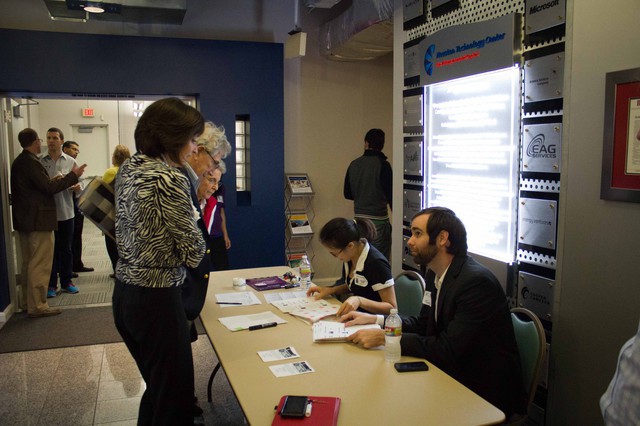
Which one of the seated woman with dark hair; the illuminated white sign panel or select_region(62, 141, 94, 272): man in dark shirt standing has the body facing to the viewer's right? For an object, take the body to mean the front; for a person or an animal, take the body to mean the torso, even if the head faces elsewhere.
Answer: the man in dark shirt standing

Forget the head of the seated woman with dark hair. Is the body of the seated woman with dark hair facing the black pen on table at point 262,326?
yes

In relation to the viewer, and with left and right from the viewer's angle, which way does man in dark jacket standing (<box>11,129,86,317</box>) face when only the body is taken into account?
facing to the right of the viewer

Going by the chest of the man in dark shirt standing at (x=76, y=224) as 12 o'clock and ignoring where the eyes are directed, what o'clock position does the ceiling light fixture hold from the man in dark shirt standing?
The ceiling light fixture is roughly at 3 o'clock from the man in dark shirt standing.

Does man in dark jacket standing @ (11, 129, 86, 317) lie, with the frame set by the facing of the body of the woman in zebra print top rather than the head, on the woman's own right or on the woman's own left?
on the woman's own left

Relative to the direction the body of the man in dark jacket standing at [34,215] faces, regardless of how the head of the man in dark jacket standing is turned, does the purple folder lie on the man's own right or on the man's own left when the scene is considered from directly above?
on the man's own right

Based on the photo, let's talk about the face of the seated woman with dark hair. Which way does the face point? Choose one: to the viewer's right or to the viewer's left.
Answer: to the viewer's left

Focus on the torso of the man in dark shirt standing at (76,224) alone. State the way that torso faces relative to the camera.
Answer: to the viewer's right

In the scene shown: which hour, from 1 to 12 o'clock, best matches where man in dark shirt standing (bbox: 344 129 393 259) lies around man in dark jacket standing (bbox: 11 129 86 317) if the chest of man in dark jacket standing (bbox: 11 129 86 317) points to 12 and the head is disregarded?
man in dark shirt standing (bbox: 344 129 393 259) is roughly at 1 o'clock from man in dark jacket standing (bbox: 11 129 86 317).

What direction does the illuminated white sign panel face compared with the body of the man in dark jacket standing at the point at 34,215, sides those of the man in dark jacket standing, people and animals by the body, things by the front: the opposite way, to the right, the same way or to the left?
the opposite way

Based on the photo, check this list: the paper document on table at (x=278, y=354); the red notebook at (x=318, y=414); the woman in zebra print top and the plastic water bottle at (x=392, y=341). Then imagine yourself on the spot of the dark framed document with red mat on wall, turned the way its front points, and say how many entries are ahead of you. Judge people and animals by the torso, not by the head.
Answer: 4

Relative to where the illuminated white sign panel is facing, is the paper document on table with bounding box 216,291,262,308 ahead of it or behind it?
ahead

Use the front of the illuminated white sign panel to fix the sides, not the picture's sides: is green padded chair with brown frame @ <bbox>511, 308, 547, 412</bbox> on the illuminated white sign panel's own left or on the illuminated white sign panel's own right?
on the illuminated white sign panel's own left

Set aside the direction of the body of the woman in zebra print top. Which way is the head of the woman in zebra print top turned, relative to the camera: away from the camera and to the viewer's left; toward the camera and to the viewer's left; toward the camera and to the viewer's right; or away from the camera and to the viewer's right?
away from the camera and to the viewer's right

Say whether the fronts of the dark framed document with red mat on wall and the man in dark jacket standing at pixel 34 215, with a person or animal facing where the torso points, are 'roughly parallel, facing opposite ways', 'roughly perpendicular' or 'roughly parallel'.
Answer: roughly parallel, facing opposite ways

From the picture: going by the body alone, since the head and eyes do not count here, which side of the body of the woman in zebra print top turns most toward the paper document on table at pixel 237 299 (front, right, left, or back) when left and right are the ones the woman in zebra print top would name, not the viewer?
front

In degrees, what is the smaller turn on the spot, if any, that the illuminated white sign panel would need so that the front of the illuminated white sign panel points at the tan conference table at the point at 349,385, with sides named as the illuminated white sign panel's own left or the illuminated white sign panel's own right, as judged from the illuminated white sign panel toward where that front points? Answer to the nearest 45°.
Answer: approximately 45° to the illuminated white sign panel's own left

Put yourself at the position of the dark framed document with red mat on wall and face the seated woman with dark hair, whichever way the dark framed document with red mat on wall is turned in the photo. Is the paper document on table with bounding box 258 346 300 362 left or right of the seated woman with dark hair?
left
